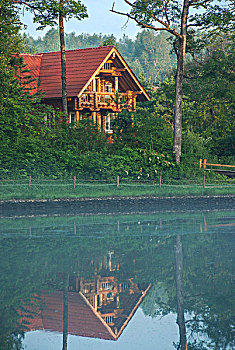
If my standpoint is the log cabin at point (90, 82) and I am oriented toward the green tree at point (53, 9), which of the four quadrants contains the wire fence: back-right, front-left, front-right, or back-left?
front-left

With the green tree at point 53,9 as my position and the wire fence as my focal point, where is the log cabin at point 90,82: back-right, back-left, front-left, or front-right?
back-left

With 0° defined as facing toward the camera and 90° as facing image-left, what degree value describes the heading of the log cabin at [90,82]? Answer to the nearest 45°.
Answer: approximately 315°

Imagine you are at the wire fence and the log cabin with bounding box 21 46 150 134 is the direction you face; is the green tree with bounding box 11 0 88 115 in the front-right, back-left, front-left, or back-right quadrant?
front-left

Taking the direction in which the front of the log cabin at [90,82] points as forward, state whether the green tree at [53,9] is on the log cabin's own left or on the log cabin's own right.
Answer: on the log cabin's own right

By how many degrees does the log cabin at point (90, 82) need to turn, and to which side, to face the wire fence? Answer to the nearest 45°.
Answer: approximately 45° to its right

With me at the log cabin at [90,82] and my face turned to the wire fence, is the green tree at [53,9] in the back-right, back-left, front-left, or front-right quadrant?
front-right

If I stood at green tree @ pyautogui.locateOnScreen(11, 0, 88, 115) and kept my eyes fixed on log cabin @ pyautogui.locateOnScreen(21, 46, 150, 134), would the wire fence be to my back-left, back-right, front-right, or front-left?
back-right
